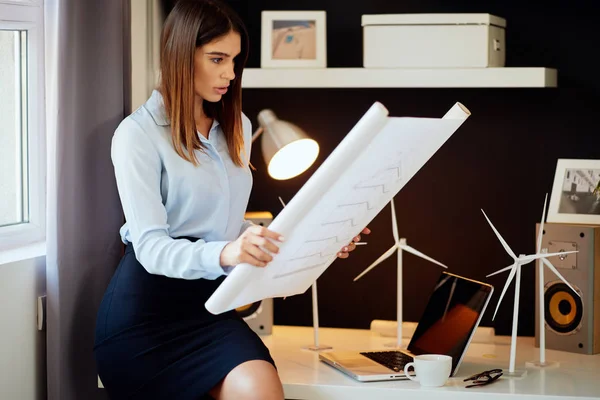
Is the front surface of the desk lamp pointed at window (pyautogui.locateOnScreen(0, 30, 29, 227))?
no

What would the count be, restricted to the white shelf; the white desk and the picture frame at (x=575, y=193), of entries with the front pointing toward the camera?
3

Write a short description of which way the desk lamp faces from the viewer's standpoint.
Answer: facing the viewer and to the right of the viewer

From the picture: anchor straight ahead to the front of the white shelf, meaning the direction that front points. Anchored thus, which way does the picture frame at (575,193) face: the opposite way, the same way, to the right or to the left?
the same way

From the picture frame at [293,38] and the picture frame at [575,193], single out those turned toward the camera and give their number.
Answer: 2

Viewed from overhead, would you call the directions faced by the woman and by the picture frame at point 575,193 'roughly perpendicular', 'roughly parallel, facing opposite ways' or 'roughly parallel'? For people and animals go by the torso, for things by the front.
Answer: roughly perpendicular

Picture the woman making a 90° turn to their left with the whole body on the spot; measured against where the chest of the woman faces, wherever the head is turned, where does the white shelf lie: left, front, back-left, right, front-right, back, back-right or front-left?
front

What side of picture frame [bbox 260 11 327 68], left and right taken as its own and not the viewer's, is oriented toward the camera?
front

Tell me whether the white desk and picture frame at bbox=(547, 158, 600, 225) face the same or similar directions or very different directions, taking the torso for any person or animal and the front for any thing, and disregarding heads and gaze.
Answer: same or similar directions

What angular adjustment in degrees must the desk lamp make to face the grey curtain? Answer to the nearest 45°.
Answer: approximately 90° to its right

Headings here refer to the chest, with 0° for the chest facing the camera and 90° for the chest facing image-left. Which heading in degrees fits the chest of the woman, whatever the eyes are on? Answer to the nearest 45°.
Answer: approximately 315°

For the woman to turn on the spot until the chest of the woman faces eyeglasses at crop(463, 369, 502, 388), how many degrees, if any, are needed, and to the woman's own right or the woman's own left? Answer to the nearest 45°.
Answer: approximately 45° to the woman's own left

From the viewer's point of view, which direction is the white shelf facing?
toward the camera

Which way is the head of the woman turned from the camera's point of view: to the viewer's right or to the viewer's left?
to the viewer's right

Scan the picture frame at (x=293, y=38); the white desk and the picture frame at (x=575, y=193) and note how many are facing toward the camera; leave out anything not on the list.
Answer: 3
